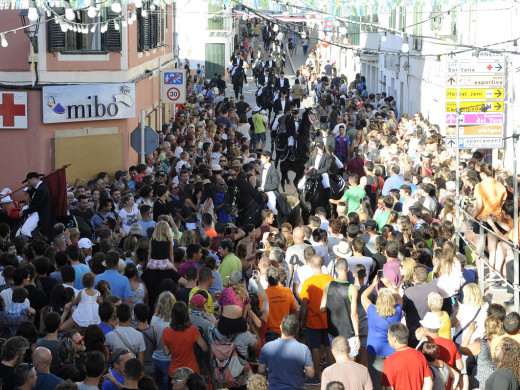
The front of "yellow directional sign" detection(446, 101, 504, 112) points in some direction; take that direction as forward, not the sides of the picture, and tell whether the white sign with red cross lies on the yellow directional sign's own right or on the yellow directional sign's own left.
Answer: on the yellow directional sign's own right

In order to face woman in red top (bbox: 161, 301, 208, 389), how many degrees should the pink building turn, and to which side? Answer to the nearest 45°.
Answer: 0° — it already faces them

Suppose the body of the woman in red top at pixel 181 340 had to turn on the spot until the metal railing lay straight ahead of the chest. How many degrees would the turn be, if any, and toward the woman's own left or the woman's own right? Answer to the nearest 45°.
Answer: approximately 45° to the woman's own right

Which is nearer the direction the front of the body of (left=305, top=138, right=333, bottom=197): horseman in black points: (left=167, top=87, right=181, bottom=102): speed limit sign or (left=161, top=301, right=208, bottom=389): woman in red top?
the woman in red top

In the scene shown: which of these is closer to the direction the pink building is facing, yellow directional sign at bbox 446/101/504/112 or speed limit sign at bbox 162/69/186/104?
the yellow directional sign

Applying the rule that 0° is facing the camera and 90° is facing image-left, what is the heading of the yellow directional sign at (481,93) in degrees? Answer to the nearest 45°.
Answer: approximately 0°

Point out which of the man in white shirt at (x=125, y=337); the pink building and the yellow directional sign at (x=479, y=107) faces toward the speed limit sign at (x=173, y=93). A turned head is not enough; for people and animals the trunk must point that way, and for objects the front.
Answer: the man in white shirt

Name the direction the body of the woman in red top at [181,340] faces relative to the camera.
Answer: away from the camera
